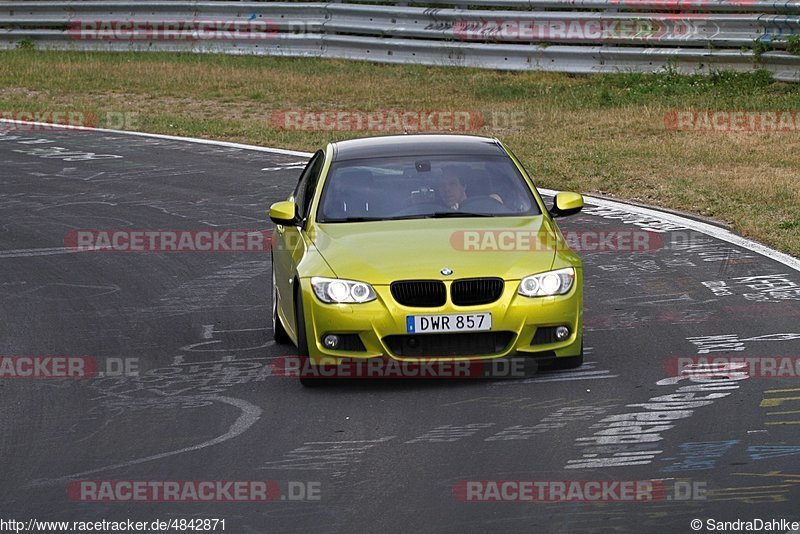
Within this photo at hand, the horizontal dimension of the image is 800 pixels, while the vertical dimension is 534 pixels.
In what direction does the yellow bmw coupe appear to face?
toward the camera

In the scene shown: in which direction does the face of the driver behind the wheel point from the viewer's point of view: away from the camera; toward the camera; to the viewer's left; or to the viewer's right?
toward the camera

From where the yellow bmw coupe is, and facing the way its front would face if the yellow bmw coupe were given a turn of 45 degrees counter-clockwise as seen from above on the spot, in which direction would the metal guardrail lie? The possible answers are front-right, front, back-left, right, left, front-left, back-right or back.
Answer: back-left
